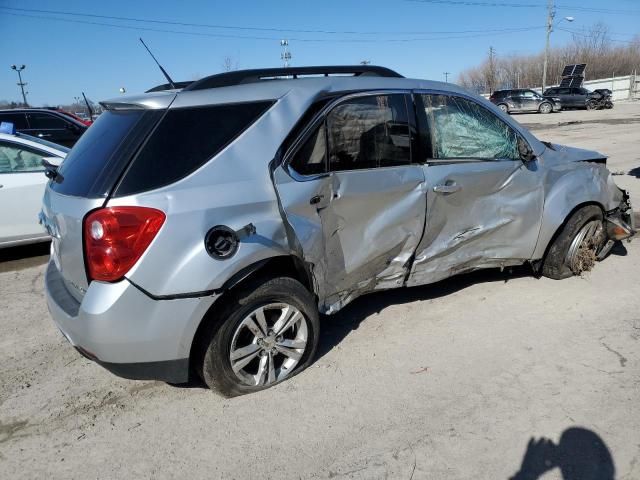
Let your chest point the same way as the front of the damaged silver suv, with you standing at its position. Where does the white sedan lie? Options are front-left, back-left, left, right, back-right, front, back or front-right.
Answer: left

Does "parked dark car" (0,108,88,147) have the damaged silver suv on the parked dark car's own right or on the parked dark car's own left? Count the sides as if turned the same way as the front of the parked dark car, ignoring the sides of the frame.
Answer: on the parked dark car's own right

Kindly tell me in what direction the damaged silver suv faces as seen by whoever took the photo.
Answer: facing away from the viewer and to the right of the viewer

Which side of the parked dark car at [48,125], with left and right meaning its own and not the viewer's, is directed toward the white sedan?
right

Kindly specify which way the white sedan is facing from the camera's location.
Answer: facing to the right of the viewer

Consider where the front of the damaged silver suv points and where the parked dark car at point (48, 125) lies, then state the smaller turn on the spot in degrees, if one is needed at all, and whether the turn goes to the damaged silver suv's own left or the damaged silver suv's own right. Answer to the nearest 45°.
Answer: approximately 90° to the damaged silver suv's own left

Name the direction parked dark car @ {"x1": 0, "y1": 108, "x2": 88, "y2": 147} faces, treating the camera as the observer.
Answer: facing to the right of the viewer
